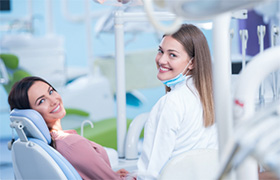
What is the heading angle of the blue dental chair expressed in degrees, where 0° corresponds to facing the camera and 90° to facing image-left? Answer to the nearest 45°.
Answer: approximately 225°

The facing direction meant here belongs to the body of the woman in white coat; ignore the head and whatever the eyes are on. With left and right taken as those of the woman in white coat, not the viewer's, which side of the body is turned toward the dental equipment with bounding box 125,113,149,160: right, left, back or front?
front

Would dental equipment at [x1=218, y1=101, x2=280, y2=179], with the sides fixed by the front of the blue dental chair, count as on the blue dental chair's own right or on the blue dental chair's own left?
on the blue dental chair's own right

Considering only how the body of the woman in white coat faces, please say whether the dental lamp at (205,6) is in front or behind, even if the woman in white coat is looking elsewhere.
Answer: behind

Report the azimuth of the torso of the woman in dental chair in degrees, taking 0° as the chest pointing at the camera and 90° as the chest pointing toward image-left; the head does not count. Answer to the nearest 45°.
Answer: approximately 270°

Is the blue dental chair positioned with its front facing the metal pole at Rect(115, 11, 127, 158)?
yes
